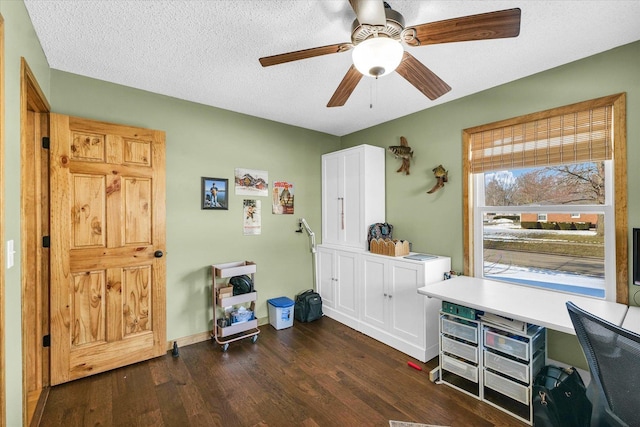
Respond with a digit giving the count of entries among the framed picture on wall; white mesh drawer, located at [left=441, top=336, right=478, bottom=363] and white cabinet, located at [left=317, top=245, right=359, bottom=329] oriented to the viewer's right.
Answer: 0

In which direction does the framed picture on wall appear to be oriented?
toward the camera

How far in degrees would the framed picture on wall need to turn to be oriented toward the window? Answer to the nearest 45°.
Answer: approximately 45° to its left

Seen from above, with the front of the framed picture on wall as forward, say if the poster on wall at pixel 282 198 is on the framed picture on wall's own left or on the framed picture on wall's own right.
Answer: on the framed picture on wall's own left

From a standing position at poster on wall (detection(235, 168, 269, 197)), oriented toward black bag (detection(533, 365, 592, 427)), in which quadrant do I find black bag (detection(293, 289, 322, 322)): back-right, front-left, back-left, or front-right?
front-left

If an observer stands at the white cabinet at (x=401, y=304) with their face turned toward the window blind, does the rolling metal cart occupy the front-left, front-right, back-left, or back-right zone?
back-right

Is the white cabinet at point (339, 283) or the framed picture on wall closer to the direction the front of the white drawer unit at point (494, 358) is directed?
the framed picture on wall

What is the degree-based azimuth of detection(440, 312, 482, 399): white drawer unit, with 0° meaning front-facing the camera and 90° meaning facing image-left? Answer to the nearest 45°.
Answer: approximately 45°

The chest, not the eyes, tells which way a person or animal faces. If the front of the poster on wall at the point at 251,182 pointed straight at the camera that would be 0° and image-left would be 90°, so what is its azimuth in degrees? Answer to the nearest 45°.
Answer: approximately 315°

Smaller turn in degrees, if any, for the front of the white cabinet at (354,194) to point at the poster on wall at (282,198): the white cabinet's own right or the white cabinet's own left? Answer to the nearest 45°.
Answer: approximately 45° to the white cabinet's own right

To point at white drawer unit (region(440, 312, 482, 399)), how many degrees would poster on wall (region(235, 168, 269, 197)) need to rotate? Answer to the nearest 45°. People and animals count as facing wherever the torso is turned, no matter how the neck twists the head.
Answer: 0° — it already faces it

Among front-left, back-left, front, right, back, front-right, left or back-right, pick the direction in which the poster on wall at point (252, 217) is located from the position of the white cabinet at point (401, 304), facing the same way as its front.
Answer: front-right

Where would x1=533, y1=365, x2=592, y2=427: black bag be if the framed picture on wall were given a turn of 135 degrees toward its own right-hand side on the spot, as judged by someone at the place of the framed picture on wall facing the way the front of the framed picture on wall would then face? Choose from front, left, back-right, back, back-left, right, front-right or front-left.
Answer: back

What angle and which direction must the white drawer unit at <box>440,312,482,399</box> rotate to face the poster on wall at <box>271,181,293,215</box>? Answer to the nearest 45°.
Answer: approximately 45° to its right
